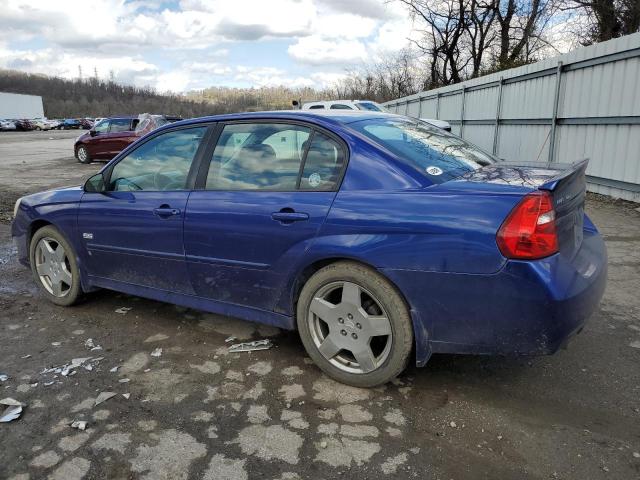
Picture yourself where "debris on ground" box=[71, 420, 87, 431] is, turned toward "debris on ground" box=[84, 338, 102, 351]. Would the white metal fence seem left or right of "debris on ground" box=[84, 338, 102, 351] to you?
right

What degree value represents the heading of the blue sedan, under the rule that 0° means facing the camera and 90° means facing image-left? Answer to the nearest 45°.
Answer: approximately 135°

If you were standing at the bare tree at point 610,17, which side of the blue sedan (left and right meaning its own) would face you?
right

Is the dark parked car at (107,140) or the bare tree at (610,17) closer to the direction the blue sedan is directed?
the dark parked car

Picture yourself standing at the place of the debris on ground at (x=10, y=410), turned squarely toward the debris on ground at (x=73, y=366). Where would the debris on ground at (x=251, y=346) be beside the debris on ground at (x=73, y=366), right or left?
right

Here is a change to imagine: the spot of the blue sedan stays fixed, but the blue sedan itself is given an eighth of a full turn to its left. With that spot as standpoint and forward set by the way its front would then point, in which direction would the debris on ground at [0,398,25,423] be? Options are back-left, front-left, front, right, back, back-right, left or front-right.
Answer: front

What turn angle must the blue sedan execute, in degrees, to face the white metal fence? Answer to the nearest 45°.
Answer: approximately 90° to its right

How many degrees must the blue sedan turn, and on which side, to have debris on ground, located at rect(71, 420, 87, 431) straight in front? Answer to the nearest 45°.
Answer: approximately 45° to its left

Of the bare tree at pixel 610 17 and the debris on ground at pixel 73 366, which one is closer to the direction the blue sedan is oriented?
the debris on ground

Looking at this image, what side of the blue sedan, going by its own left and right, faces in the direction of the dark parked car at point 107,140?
front
